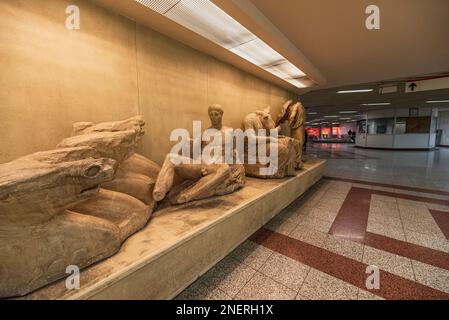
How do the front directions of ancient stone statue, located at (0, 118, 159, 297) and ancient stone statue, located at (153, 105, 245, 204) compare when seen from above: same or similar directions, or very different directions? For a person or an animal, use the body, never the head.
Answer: very different directions

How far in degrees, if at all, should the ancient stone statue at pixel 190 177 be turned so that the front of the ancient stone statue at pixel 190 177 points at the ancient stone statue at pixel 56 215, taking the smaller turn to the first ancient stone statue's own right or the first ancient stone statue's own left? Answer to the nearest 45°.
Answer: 0° — it already faces it

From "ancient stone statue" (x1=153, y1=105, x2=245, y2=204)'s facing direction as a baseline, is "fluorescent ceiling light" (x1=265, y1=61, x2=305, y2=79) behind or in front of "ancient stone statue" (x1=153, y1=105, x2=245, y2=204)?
behind

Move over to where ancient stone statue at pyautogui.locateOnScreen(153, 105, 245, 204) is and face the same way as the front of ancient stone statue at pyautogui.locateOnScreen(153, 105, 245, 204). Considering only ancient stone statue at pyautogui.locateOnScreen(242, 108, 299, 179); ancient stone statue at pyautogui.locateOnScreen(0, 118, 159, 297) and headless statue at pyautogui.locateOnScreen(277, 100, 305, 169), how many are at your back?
2

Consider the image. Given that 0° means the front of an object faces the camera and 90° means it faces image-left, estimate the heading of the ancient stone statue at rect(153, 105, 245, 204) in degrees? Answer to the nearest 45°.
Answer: approximately 45°

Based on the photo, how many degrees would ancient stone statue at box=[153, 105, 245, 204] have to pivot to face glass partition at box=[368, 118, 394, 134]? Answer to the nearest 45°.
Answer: approximately 180°

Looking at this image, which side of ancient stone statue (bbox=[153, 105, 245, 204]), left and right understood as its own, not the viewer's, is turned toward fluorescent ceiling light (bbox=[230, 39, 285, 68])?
back
